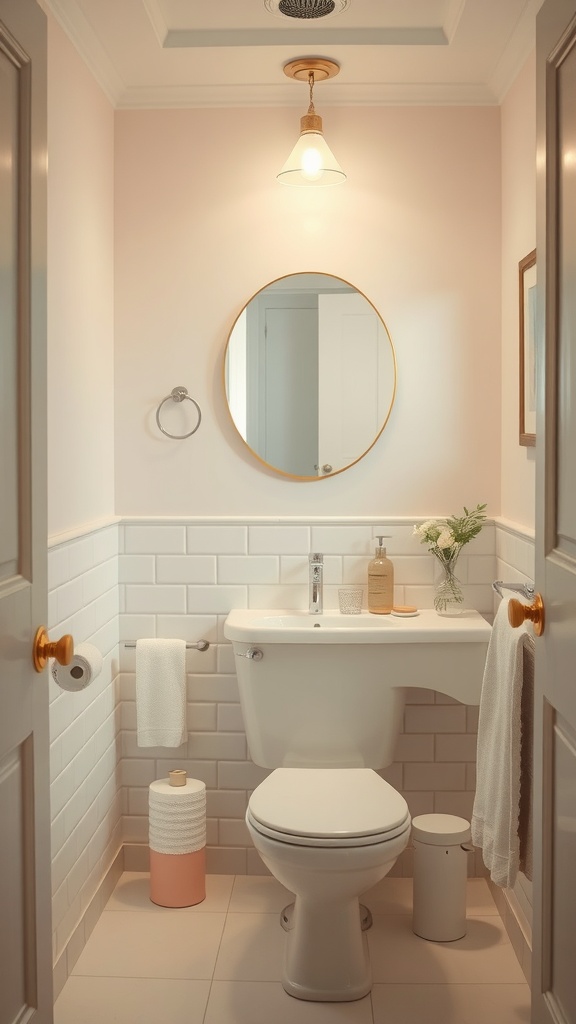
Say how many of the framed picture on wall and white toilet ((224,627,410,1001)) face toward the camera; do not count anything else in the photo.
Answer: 1

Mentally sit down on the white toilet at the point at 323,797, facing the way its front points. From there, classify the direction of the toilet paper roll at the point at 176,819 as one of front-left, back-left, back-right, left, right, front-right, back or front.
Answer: back-right

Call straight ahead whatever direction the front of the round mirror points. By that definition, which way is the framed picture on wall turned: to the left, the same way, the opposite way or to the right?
to the right

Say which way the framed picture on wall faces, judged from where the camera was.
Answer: facing to the left of the viewer

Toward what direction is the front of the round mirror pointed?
toward the camera

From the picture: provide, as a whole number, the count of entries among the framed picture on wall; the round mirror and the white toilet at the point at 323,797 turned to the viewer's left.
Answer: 1

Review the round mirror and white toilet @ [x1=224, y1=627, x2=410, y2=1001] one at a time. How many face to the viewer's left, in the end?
0
